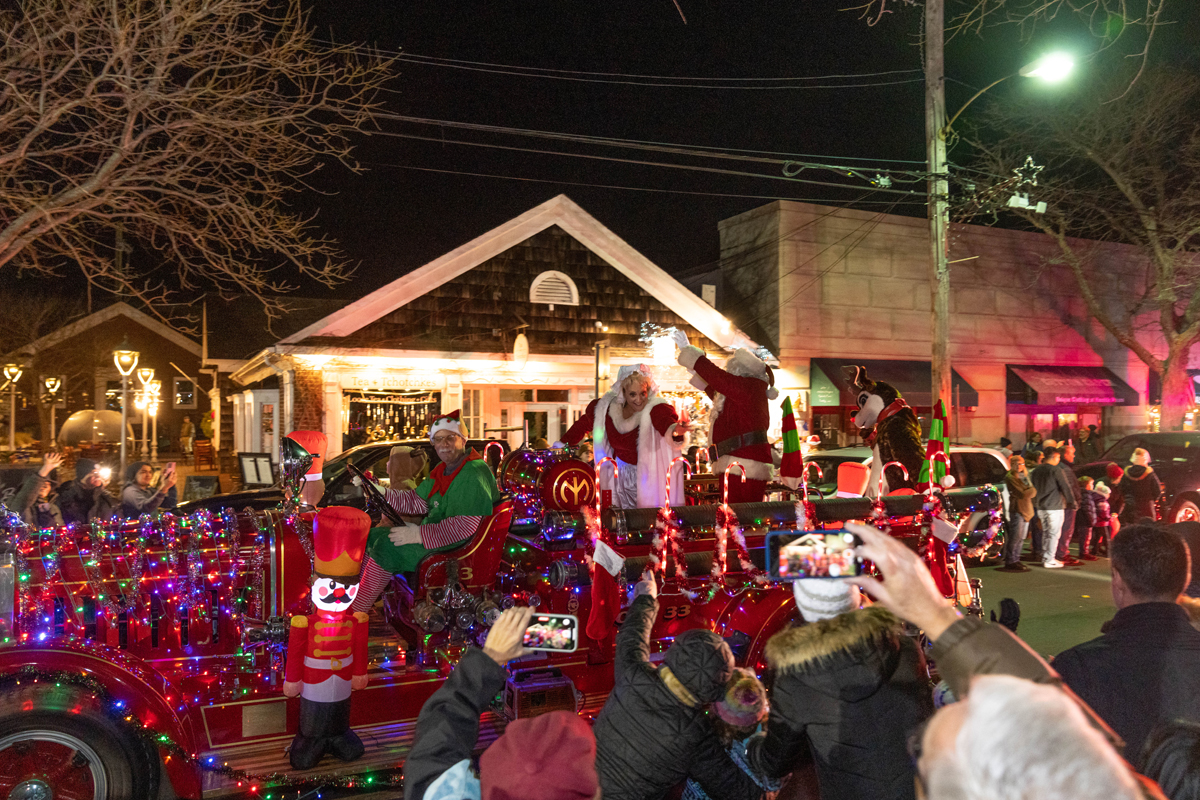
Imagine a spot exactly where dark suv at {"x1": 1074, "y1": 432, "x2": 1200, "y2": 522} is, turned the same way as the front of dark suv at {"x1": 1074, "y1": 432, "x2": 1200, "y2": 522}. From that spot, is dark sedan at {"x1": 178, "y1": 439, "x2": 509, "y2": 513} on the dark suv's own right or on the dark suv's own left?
on the dark suv's own left

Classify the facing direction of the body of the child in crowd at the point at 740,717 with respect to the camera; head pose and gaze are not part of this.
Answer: away from the camera

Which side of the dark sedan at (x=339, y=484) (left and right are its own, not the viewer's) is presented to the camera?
left

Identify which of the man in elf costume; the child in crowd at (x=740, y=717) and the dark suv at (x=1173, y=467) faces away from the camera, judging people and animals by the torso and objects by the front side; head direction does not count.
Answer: the child in crowd

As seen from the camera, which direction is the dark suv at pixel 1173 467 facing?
to the viewer's left

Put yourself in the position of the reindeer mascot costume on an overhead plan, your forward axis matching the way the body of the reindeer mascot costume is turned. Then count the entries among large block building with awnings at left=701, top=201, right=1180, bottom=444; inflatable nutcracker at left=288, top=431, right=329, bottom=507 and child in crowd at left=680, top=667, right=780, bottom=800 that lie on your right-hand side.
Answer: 1

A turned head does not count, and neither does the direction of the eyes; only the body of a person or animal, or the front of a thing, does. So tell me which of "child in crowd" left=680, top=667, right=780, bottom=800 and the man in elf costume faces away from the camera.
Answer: the child in crowd

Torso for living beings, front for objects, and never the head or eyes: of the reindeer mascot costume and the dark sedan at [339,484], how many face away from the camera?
0

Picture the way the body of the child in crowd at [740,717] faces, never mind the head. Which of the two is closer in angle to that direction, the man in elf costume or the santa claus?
the santa claus
